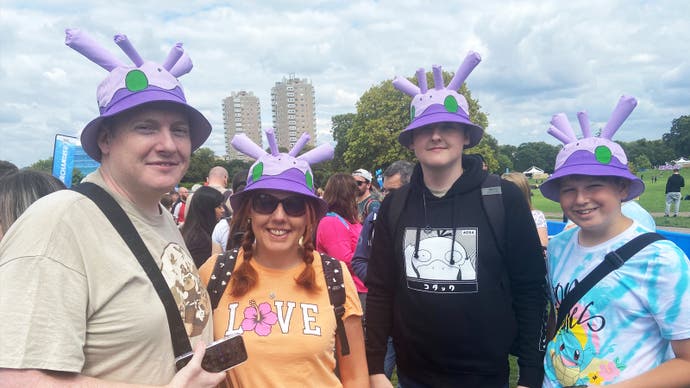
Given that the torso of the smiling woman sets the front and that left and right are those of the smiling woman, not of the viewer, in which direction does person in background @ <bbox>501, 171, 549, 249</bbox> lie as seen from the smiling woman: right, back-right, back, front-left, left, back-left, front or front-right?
back-left

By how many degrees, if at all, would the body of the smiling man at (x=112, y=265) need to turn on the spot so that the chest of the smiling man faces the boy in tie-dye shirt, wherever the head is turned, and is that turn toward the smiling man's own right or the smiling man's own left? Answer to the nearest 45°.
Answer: approximately 45° to the smiling man's own left

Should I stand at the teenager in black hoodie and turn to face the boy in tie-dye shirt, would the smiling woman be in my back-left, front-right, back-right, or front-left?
back-right

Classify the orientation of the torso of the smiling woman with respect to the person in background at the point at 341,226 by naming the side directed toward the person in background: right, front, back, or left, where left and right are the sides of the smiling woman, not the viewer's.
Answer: back

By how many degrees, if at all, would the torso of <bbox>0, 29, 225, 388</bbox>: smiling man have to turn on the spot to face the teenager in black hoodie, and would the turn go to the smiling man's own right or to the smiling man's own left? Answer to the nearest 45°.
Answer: approximately 45° to the smiling man's own left

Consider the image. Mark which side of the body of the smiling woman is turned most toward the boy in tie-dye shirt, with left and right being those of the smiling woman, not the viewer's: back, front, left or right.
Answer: left

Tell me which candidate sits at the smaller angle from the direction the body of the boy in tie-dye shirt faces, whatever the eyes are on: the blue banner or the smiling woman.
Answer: the smiling woman

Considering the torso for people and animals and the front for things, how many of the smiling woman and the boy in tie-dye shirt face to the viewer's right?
0
